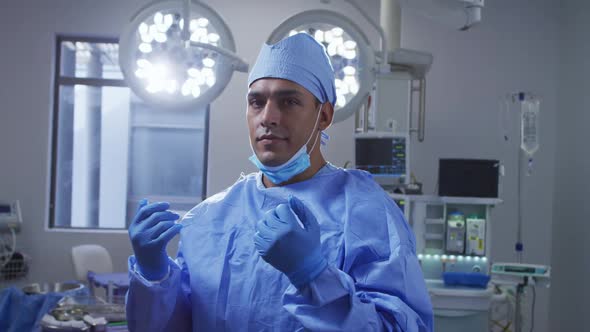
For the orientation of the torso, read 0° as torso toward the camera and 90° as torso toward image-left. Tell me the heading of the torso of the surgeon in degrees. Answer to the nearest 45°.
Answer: approximately 45°

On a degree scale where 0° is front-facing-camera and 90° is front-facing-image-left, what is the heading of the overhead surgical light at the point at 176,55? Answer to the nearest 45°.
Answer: approximately 0°

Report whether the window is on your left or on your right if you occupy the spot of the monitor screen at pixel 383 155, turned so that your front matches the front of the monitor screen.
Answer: on your right

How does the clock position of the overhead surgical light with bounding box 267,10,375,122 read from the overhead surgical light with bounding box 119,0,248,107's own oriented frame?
the overhead surgical light with bounding box 267,10,375,122 is roughly at 9 o'clock from the overhead surgical light with bounding box 119,0,248,107.

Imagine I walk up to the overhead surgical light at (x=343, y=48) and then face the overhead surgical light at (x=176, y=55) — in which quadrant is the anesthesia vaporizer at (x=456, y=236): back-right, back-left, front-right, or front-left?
back-right

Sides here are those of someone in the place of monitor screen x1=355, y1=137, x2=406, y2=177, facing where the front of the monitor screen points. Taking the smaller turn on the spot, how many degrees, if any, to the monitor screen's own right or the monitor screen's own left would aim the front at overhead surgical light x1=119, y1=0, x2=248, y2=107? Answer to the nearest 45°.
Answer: approximately 45° to the monitor screen's own right

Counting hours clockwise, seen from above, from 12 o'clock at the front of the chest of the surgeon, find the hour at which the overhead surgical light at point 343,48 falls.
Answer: The overhead surgical light is roughly at 5 o'clock from the surgeon.

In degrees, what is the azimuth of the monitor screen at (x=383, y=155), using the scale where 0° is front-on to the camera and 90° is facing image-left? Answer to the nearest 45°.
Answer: approximately 0°

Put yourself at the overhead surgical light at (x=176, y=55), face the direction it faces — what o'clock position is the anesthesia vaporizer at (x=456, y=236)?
The anesthesia vaporizer is roughly at 8 o'clock from the overhead surgical light.

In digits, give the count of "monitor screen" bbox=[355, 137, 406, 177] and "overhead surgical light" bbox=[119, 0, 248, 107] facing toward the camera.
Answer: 2

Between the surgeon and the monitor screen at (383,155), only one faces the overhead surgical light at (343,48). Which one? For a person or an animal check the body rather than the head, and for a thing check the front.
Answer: the monitor screen

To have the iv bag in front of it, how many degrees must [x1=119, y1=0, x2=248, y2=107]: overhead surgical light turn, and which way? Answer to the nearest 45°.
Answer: approximately 135° to its left
